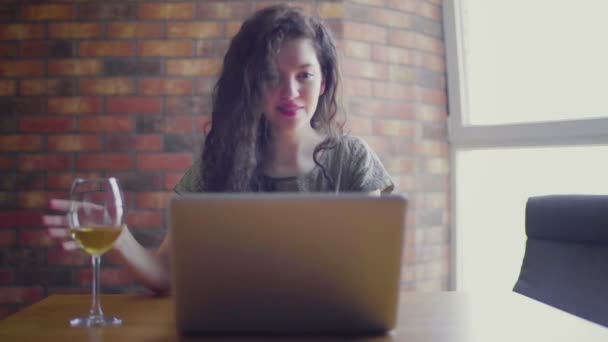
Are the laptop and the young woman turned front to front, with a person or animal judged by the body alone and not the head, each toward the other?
yes

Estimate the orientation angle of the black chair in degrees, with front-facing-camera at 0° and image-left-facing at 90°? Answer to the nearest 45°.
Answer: approximately 45°

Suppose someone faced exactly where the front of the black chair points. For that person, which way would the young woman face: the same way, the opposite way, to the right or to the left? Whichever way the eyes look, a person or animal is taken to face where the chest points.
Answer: to the left

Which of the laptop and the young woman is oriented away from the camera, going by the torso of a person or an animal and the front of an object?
the laptop

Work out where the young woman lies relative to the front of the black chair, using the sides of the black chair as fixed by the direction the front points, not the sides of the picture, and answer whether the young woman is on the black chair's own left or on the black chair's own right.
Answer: on the black chair's own right

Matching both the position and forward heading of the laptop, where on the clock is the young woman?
The young woman is roughly at 12 o'clock from the laptop.

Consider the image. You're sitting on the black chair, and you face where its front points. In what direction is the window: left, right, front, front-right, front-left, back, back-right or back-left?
back-right

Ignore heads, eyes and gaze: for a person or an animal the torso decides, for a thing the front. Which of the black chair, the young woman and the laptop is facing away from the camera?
the laptop

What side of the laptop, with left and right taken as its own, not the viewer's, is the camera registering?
back

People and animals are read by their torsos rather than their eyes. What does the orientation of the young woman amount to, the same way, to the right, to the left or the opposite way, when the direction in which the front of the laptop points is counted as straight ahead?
the opposite way

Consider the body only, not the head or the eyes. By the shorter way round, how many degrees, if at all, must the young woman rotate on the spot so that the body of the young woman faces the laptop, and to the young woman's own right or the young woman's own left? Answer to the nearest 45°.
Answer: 0° — they already face it
